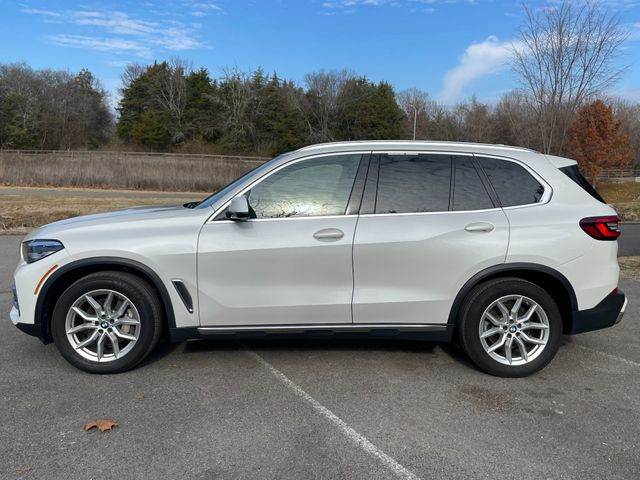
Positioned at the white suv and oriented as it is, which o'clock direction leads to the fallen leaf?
The fallen leaf is roughly at 11 o'clock from the white suv.

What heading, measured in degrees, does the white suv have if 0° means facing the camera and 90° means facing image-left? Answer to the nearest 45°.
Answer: approximately 90°

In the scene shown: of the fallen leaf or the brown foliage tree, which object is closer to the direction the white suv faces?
the fallen leaf

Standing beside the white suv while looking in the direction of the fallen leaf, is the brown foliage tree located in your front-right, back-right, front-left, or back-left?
back-right

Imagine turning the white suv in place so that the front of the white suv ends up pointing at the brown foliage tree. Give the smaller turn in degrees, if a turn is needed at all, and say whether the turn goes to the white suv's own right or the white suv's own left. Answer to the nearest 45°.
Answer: approximately 135° to the white suv's own right

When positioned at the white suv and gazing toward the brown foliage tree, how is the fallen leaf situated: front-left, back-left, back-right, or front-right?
back-left
